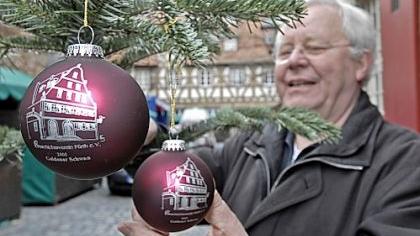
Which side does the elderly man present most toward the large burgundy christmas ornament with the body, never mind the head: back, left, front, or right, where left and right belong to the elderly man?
front

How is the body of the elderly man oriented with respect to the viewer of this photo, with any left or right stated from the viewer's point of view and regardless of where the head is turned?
facing the viewer and to the left of the viewer

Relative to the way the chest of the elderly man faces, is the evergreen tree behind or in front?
in front

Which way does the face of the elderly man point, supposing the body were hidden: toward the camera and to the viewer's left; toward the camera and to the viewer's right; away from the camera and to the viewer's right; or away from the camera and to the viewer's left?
toward the camera and to the viewer's left
